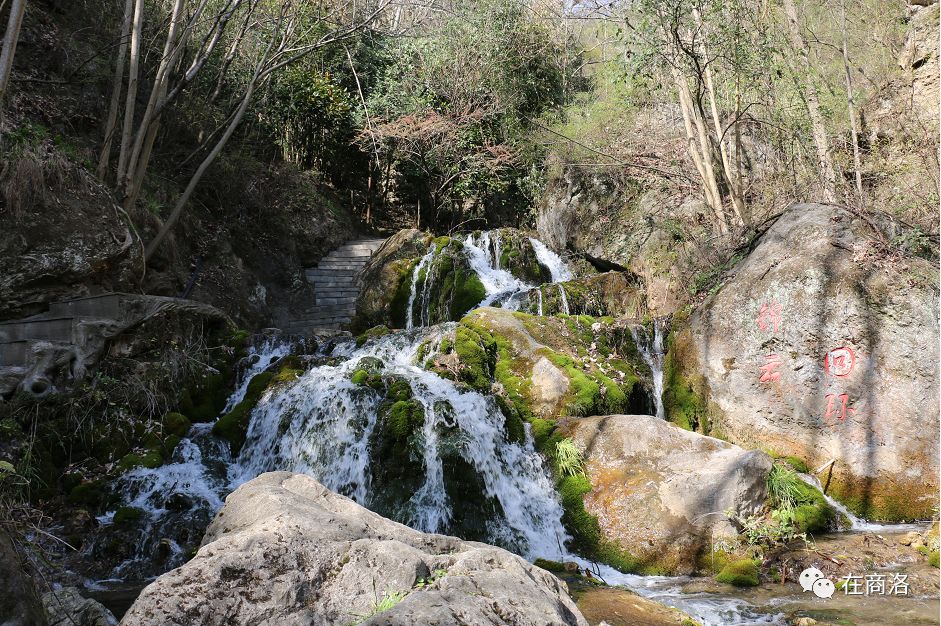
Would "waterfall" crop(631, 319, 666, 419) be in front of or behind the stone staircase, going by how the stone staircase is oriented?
in front

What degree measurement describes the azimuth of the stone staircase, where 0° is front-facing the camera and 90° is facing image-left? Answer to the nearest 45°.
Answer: approximately 0°

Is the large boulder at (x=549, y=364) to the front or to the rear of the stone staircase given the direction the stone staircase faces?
to the front

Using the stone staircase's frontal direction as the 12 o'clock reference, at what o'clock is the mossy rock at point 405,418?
The mossy rock is roughly at 12 o'clock from the stone staircase.

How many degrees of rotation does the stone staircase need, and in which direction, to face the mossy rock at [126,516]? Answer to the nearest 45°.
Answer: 0° — it already faces it

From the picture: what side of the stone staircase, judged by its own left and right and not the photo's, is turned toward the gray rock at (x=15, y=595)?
front
